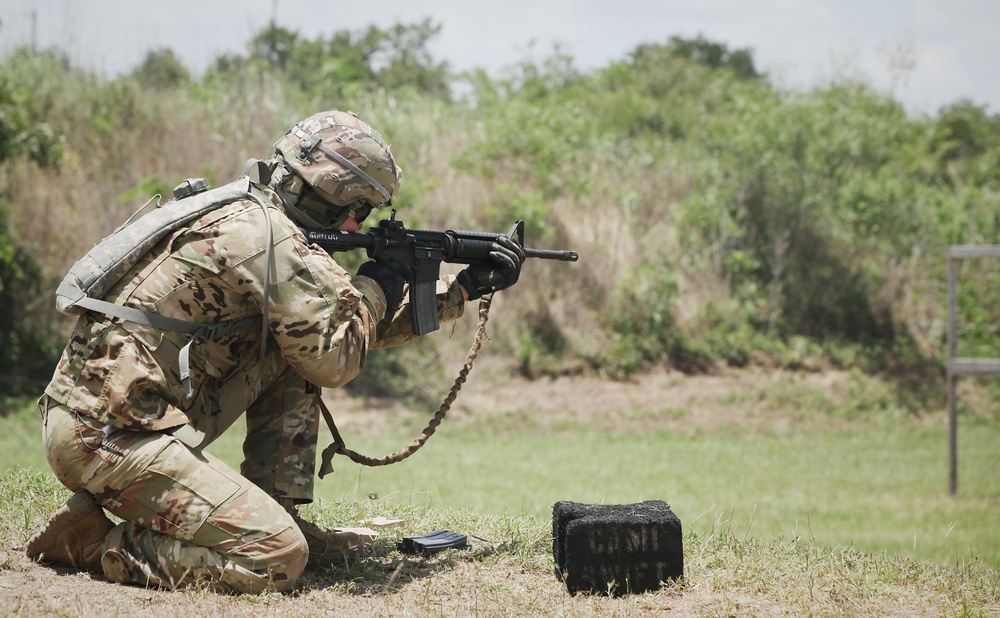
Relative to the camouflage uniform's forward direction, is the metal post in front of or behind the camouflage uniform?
in front

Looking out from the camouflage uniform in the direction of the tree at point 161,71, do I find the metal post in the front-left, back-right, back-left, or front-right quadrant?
front-right

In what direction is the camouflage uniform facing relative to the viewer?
to the viewer's right

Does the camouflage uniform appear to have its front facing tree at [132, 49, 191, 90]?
no

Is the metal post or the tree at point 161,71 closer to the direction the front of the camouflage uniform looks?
the metal post
